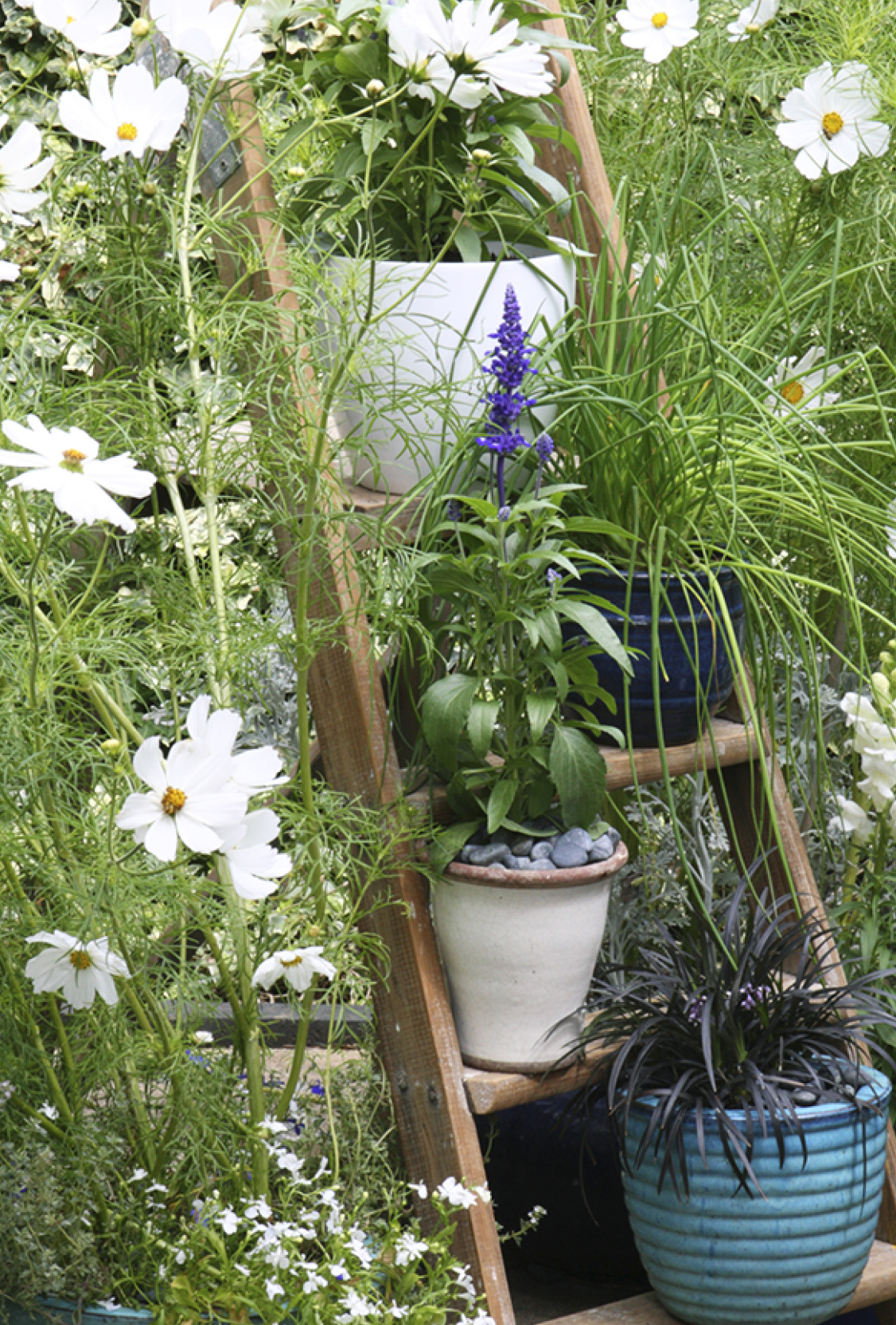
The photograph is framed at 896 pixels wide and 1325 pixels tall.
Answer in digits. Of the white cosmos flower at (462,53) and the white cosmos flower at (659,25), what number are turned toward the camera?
1

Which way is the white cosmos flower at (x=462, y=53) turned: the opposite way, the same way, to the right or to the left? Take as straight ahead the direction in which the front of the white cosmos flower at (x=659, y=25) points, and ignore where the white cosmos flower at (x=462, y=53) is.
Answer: the opposite way

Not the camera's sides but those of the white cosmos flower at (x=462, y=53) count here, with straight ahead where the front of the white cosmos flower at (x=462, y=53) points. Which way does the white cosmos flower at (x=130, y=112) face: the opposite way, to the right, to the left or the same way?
the opposite way

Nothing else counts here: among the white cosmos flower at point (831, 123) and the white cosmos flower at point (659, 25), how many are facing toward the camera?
2

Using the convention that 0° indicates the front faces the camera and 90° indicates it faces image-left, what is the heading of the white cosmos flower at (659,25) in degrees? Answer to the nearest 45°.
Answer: approximately 0°
